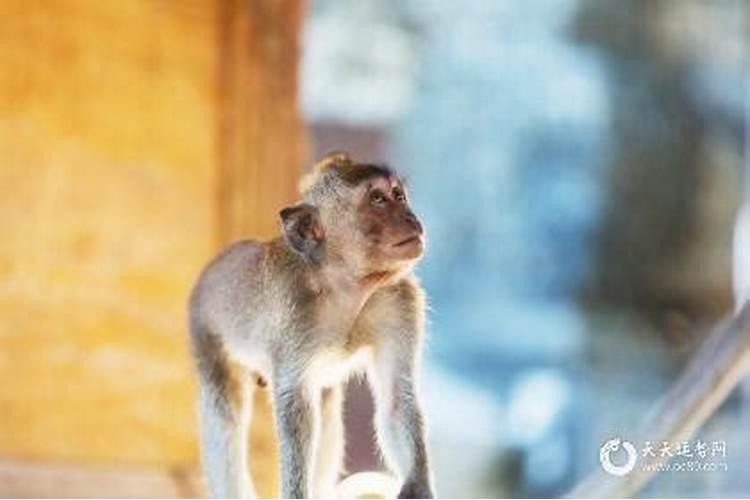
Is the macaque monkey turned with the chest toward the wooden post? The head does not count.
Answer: no

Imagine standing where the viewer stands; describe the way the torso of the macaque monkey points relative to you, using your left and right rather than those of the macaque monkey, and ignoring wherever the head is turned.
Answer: facing the viewer and to the right of the viewer
